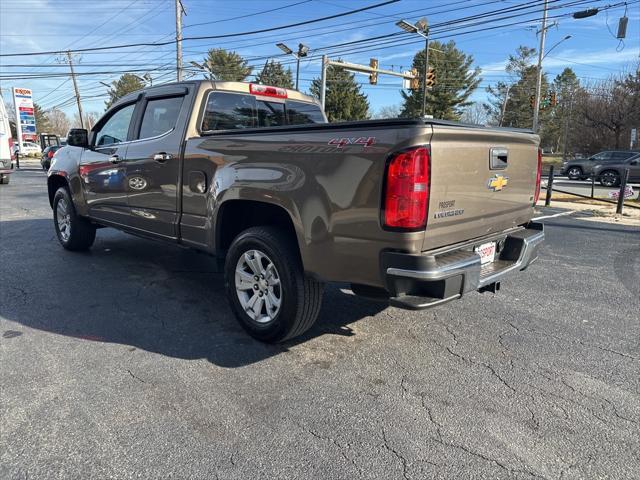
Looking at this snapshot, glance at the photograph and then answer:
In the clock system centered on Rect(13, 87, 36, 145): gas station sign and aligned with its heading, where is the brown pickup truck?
The brown pickup truck is roughly at 12 o'clock from the gas station sign.

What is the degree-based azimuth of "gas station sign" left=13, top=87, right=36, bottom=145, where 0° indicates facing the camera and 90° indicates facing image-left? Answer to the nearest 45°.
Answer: approximately 0°

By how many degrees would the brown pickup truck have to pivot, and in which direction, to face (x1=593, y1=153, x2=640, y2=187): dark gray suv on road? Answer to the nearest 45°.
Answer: approximately 90° to its right

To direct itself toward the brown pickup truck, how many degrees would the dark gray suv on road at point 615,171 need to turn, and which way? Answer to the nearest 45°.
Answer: approximately 90° to its left

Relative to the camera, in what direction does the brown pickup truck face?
facing away from the viewer and to the left of the viewer

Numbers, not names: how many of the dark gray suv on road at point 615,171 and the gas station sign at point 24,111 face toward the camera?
1

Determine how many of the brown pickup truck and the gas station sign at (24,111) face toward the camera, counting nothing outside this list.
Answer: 1

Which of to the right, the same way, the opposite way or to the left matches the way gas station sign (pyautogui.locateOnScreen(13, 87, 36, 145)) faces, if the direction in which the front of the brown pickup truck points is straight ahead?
the opposite way

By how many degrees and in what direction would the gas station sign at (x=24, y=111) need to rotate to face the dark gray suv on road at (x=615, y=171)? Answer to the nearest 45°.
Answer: approximately 45° to its left

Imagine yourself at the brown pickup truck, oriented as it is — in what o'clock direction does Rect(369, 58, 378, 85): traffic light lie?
The traffic light is roughly at 2 o'clock from the brown pickup truck.

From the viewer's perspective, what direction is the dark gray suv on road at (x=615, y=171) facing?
to the viewer's left
